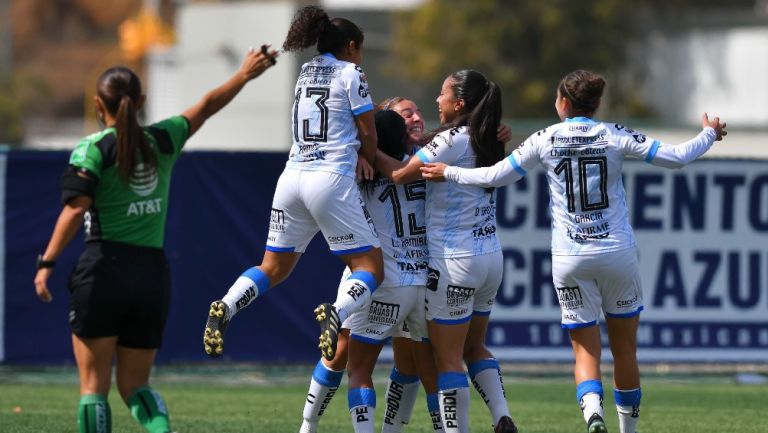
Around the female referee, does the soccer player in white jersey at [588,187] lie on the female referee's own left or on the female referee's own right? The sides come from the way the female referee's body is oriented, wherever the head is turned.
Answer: on the female referee's own right

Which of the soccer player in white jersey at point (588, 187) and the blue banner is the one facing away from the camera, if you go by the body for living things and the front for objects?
the soccer player in white jersey

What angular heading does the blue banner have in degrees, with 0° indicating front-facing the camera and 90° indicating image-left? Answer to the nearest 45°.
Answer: approximately 0°

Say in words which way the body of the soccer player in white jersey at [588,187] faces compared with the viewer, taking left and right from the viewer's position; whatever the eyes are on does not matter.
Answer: facing away from the viewer

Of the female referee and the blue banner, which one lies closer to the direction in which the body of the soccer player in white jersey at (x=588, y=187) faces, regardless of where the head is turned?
the blue banner

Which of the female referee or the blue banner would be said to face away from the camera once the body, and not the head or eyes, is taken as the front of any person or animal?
the female referee

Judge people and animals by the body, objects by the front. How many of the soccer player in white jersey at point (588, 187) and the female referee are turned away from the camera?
2

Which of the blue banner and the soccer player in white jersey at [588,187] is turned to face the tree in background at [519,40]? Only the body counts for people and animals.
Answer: the soccer player in white jersey

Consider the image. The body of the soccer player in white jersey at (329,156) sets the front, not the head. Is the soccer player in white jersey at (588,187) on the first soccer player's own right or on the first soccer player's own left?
on the first soccer player's own right

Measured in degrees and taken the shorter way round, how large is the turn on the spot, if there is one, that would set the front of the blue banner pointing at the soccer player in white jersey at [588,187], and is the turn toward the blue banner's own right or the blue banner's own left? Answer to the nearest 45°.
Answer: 0° — it already faces them

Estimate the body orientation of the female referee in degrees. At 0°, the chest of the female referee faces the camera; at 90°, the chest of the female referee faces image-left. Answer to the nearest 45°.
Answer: approximately 180°

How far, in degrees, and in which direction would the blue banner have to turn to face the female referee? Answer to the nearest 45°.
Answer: approximately 45° to its right

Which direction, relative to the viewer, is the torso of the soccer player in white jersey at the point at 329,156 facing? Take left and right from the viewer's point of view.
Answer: facing away from the viewer and to the right of the viewer
